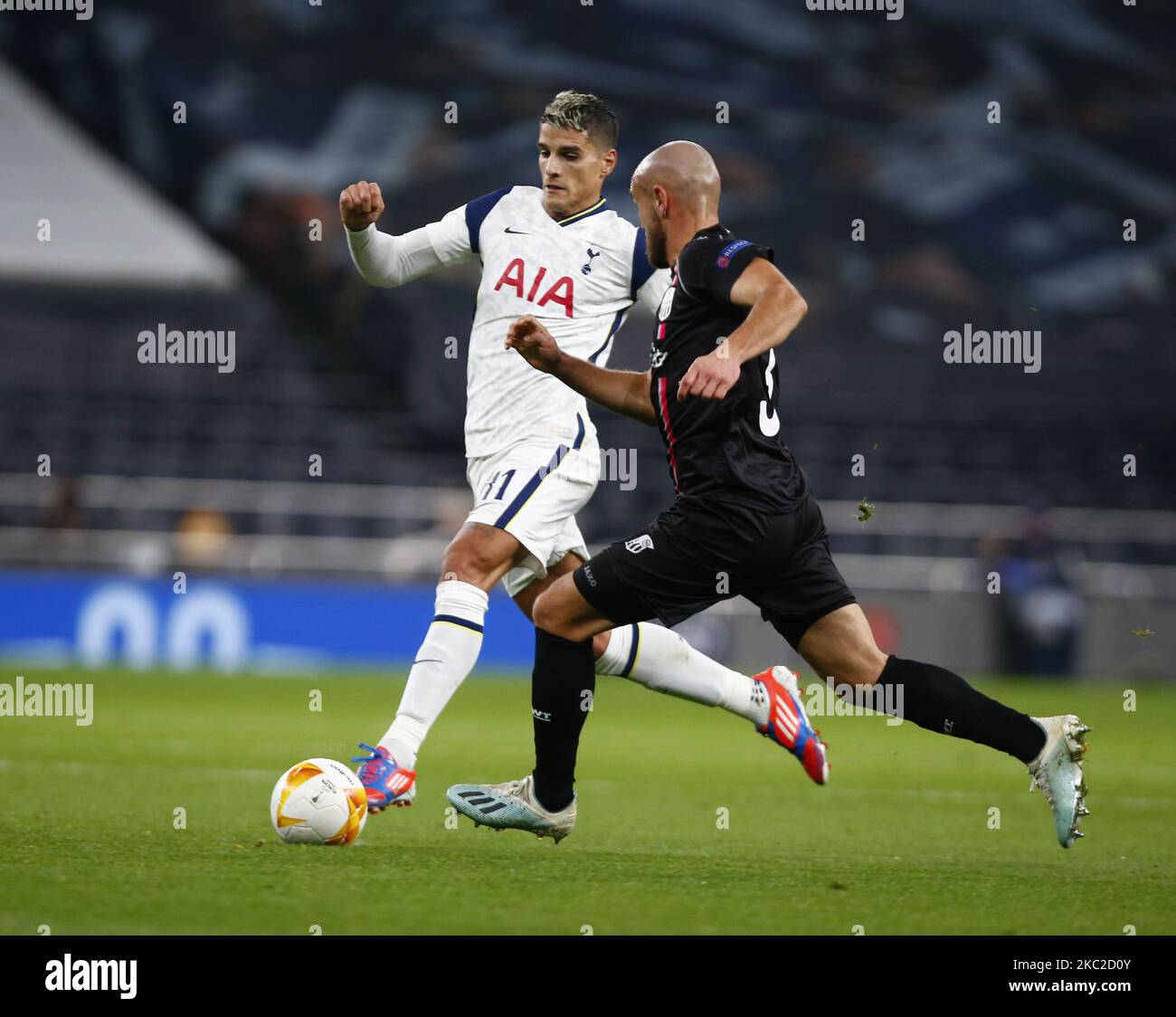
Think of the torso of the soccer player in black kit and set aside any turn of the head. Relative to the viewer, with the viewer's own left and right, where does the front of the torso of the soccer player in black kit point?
facing to the left of the viewer

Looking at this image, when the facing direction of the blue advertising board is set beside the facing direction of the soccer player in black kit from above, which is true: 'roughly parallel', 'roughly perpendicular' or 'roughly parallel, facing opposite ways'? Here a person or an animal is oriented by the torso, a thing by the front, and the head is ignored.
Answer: roughly perpendicular

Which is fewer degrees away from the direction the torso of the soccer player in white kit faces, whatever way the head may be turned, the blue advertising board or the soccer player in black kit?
the soccer player in black kit

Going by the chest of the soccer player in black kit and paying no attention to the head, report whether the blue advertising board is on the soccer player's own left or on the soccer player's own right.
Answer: on the soccer player's own right

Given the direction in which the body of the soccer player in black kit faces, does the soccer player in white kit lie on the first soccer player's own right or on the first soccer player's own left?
on the first soccer player's own right

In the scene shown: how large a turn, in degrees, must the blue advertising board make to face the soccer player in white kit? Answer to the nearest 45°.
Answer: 0° — it already faces them

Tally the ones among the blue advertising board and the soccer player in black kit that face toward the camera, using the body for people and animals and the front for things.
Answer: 1

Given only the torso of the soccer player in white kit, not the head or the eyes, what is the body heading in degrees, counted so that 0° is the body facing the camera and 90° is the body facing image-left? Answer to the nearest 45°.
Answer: approximately 45°

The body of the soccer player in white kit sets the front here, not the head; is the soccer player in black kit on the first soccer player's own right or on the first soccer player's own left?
on the first soccer player's own left
